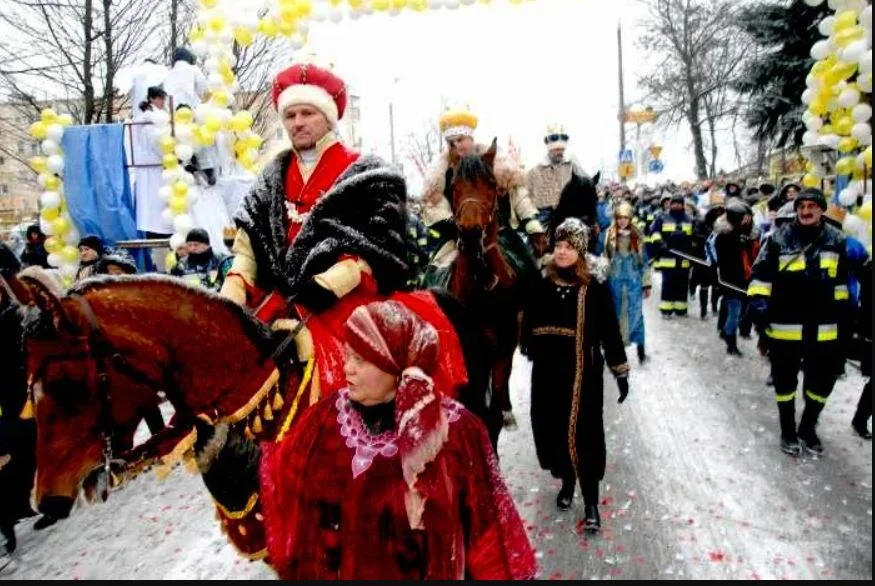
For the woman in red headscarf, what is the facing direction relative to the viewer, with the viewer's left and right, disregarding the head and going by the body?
facing the viewer and to the left of the viewer

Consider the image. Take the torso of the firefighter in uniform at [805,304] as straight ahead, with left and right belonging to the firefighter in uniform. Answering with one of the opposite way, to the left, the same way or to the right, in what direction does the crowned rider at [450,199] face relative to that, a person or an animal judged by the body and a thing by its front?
the same way

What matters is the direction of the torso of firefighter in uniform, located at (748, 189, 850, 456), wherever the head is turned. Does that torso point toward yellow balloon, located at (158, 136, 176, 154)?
no

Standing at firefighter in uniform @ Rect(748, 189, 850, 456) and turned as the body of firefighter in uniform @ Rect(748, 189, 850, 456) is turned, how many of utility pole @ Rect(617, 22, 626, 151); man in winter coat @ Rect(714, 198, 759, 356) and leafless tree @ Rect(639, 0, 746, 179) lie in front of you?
0

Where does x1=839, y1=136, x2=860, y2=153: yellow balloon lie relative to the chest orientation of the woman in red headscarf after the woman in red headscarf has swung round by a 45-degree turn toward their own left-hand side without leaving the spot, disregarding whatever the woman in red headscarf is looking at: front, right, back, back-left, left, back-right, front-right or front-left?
back-left

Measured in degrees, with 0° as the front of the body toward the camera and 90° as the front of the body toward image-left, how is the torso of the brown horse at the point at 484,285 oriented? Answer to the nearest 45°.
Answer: approximately 0°

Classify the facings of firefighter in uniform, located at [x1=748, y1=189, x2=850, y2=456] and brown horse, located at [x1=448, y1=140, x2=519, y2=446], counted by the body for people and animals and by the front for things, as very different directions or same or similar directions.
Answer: same or similar directions

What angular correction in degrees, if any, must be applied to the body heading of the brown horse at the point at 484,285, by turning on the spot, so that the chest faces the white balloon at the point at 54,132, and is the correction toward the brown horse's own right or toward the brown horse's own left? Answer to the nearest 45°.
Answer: approximately 135° to the brown horse's own right

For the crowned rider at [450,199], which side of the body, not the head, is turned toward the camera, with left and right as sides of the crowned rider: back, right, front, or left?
front

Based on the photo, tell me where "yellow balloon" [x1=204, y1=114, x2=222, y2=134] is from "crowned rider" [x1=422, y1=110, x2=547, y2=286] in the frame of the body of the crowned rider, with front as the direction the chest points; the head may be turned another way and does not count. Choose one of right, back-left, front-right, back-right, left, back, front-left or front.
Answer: back-right

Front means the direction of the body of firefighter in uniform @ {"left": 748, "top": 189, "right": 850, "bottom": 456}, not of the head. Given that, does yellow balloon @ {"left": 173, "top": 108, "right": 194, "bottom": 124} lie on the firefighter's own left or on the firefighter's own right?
on the firefighter's own right

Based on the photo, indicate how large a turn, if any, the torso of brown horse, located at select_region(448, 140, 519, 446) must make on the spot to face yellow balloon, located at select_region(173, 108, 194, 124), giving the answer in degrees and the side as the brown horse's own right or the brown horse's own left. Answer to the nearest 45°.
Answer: approximately 135° to the brown horse's own right

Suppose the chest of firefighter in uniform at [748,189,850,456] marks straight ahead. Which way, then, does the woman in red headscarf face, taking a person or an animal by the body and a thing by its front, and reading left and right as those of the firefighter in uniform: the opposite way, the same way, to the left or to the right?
the same way

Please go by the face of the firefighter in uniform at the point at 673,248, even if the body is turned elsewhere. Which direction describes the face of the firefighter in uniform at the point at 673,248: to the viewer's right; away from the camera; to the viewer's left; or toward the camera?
toward the camera

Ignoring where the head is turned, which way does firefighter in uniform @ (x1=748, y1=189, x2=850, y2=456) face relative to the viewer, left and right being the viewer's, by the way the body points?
facing the viewer

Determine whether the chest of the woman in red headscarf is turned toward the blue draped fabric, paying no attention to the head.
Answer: no
